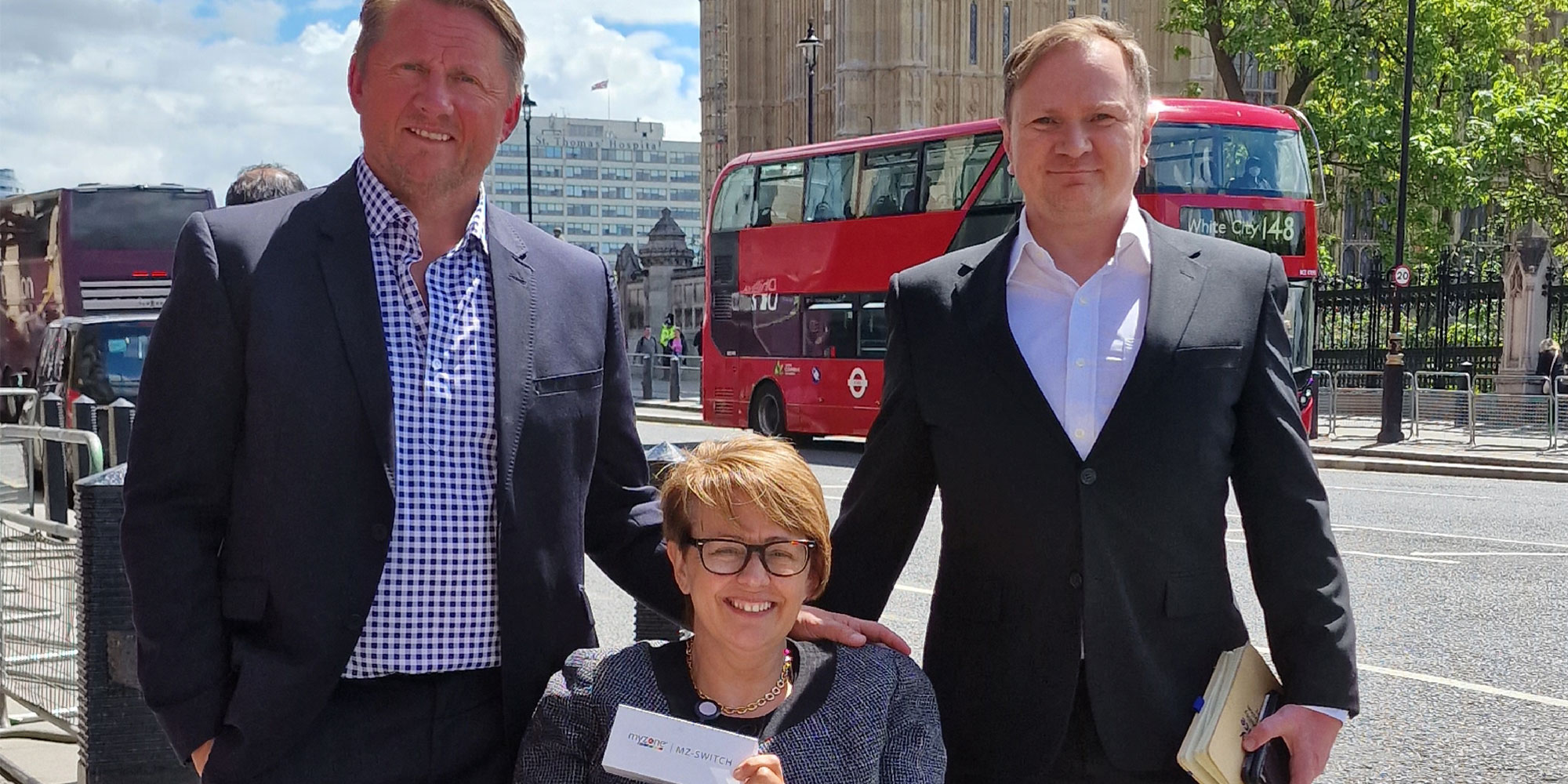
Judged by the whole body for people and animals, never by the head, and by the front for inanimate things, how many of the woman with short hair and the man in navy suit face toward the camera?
2

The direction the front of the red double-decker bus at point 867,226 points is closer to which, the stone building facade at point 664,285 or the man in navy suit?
the man in navy suit

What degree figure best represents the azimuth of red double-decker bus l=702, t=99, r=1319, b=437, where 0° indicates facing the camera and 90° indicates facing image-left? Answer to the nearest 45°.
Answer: approximately 315°
